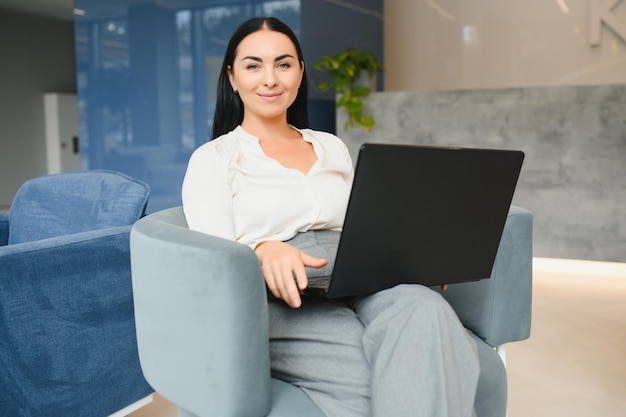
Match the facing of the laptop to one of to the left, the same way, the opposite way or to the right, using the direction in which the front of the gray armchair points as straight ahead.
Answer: the opposite way

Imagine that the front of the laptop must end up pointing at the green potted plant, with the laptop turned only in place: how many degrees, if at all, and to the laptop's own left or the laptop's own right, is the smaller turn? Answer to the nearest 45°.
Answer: approximately 45° to the laptop's own right

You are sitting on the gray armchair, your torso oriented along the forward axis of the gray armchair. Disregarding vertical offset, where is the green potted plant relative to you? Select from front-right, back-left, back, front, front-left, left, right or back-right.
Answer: back-left

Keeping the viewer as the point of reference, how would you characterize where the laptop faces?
facing away from the viewer and to the left of the viewer

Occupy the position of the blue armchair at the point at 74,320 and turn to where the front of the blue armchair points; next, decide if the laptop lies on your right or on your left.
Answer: on your left

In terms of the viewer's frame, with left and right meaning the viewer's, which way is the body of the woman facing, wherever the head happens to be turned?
facing the viewer and to the right of the viewer

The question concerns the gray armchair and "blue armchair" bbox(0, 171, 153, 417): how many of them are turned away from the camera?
0
